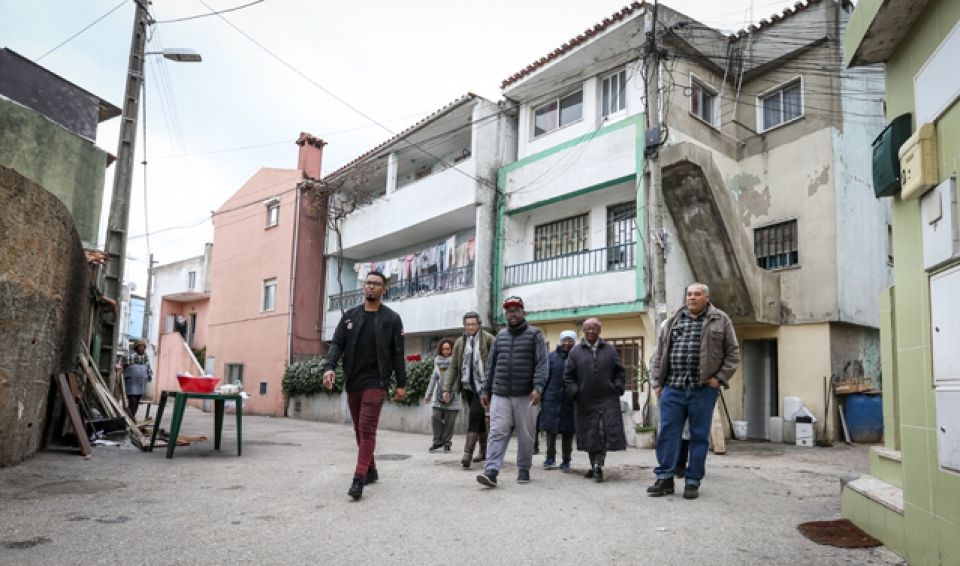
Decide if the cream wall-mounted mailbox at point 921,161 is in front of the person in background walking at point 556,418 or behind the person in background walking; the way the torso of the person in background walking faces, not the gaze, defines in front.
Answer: in front

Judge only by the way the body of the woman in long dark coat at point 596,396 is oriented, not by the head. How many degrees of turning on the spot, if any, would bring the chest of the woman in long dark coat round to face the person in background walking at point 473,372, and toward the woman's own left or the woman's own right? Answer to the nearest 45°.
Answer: approximately 135° to the woman's own right

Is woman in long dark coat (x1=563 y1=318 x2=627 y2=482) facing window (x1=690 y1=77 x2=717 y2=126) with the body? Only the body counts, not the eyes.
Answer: no

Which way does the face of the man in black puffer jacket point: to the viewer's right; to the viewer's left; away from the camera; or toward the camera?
toward the camera

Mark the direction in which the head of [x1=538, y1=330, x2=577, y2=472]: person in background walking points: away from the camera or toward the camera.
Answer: toward the camera

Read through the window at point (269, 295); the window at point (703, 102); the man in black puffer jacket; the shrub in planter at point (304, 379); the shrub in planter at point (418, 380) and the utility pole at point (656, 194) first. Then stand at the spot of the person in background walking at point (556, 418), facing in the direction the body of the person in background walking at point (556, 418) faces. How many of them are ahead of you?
1

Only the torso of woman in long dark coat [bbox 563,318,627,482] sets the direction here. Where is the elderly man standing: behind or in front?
in front

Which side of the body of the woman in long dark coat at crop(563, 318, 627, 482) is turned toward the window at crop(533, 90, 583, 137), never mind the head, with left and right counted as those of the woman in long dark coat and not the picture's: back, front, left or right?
back

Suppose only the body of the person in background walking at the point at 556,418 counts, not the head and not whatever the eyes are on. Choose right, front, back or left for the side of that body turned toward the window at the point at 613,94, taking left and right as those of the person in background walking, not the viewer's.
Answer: back

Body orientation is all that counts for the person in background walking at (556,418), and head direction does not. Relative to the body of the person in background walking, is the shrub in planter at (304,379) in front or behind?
behind

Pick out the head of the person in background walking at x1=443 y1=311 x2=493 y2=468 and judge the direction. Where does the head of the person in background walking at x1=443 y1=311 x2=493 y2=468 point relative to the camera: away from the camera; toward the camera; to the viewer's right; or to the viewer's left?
toward the camera

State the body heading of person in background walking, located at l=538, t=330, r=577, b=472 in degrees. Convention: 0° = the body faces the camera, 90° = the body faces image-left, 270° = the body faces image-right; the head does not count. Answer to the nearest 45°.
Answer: approximately 0°

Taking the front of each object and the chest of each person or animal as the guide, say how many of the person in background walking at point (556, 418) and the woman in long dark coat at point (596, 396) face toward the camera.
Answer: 2

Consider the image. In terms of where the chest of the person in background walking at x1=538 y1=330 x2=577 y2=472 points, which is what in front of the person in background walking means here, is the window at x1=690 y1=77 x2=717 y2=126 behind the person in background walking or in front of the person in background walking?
behind

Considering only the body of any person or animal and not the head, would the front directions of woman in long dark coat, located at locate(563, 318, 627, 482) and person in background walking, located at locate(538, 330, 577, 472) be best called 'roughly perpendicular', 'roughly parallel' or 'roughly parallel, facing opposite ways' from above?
roughly parallel

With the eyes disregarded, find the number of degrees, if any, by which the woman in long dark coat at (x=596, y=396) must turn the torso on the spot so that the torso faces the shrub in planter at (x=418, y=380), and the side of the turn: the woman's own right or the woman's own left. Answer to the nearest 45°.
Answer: approximately 135° to the woman's own right

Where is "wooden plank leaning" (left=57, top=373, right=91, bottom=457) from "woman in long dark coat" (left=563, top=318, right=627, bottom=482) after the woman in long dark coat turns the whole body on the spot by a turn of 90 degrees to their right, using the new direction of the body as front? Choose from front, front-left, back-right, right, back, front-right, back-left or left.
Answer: front

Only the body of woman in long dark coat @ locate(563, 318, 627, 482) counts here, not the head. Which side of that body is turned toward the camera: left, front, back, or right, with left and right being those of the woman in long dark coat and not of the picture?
front
